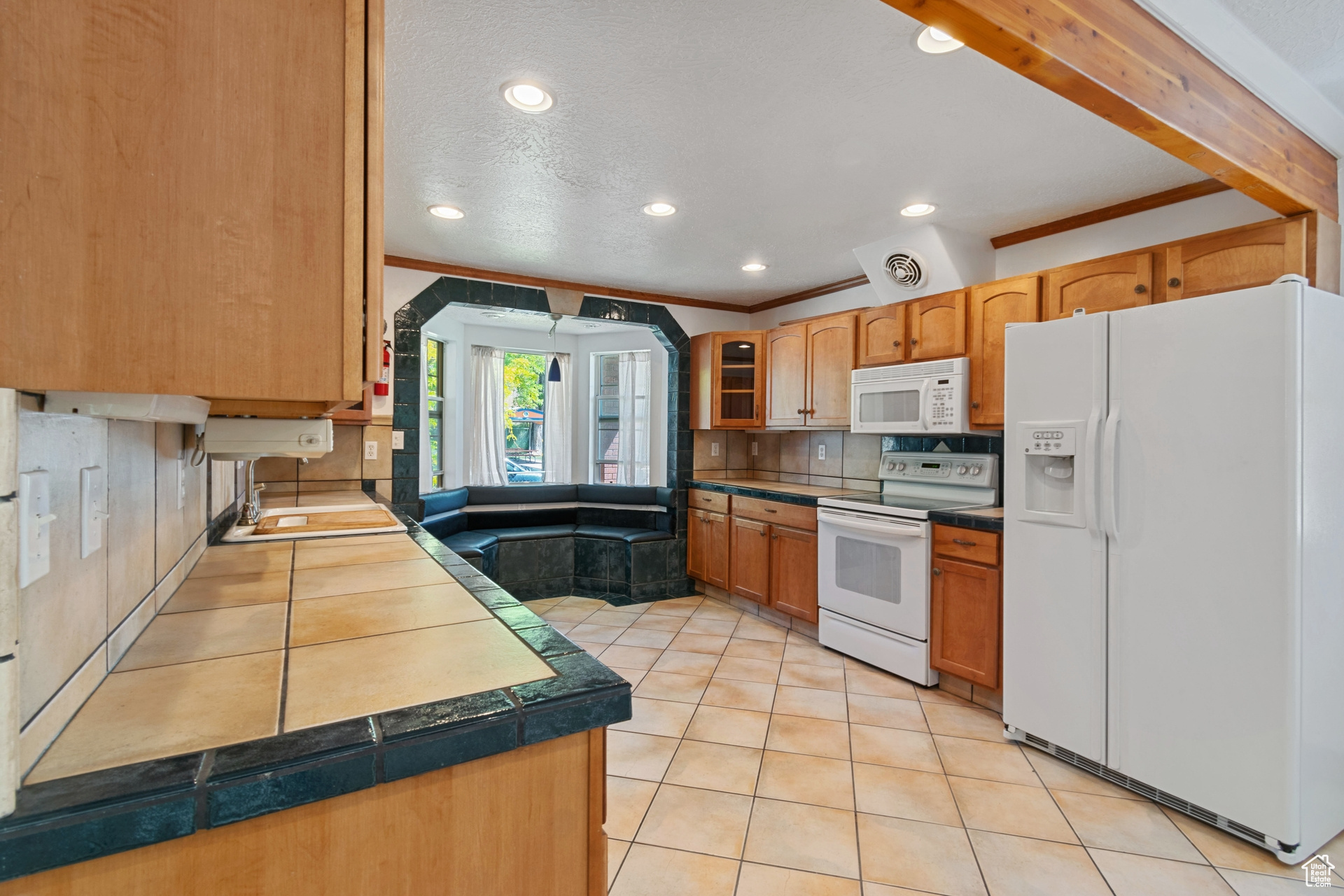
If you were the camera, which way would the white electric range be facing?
facing the viewer and to the left of the viewer

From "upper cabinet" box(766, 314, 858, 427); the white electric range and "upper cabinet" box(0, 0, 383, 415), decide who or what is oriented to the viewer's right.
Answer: "upper cabinet" box(0, 0, 383, 415)

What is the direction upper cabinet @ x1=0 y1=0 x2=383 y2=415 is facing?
to the viewer's right

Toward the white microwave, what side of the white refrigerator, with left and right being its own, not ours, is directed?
right

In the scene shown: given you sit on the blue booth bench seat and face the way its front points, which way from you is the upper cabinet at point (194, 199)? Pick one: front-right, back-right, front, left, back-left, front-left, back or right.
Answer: front

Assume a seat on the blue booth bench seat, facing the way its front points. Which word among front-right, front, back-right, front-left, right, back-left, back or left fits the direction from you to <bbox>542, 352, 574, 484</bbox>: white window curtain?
back

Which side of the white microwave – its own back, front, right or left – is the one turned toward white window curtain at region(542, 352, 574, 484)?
right

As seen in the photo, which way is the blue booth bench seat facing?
toward the camera

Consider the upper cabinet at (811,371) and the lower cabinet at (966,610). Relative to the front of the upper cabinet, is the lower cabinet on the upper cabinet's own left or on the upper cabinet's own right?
on the upper cabinet's own left

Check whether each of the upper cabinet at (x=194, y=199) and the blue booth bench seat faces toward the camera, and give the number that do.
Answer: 1

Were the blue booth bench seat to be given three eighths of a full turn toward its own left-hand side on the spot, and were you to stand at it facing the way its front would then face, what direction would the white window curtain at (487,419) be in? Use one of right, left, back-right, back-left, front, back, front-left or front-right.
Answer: left

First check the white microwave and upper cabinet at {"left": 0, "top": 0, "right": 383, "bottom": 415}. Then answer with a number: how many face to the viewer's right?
1

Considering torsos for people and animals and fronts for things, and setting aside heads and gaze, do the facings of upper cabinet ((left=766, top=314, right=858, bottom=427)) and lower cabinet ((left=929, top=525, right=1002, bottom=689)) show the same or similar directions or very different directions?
same or similar directions

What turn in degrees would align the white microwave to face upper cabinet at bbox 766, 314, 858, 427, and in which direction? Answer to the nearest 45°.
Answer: approximately 90° to its right

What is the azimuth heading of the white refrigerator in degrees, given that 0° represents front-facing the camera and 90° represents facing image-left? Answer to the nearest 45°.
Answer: approximately 45°

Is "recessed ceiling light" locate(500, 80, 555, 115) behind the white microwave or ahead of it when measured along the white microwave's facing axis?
ahead
